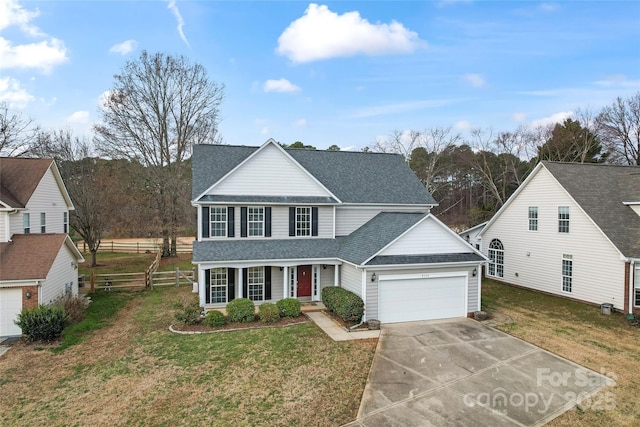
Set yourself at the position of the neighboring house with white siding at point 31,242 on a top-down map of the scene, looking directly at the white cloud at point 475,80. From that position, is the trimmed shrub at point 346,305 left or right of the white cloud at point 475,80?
right

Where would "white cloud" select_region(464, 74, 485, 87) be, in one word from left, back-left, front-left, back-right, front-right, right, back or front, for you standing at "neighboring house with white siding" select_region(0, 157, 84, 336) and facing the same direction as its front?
back-left

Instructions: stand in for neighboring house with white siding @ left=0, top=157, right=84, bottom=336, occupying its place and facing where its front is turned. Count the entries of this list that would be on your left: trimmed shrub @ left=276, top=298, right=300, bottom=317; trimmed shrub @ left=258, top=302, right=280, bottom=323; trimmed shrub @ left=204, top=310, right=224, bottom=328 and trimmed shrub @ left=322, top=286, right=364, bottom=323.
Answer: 4

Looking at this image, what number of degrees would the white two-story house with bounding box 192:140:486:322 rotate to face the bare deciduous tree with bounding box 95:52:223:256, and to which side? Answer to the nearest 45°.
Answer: approximately 135° to its right

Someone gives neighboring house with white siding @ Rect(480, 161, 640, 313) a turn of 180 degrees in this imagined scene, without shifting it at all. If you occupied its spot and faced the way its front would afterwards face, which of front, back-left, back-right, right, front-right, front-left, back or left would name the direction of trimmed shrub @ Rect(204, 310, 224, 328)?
left

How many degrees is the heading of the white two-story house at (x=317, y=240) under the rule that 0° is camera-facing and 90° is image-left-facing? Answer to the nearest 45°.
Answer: approximately 0°

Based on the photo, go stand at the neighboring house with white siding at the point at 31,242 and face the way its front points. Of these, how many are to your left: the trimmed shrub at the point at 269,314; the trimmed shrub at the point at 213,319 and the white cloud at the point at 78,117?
2

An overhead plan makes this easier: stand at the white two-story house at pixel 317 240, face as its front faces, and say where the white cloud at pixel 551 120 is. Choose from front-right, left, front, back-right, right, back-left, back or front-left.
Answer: back-left

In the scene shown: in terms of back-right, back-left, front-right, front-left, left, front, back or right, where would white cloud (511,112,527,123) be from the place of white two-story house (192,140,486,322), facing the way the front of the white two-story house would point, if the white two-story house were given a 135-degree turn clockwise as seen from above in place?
right

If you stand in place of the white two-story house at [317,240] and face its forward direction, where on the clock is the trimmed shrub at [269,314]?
The trimmed shrub is roughly at 1 o'clock from the white two-story house.

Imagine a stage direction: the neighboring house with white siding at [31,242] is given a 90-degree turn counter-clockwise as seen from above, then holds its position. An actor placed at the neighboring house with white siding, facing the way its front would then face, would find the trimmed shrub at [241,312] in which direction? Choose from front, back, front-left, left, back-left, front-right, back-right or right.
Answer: front

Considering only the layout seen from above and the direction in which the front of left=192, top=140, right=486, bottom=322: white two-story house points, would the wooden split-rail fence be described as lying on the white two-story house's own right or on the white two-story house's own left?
on the white two-story house's own right
